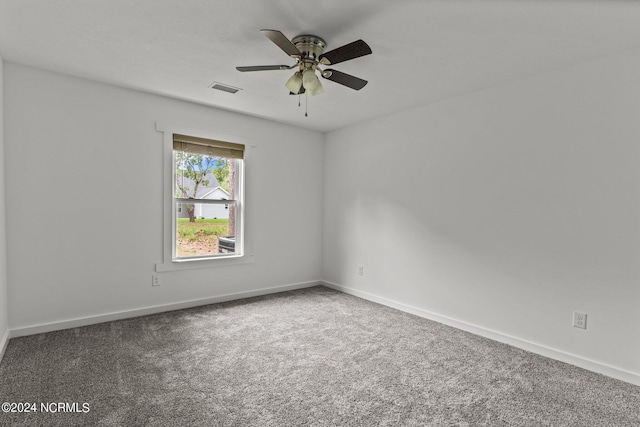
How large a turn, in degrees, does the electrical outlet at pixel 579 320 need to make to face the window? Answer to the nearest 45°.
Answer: approximately 90° to its right

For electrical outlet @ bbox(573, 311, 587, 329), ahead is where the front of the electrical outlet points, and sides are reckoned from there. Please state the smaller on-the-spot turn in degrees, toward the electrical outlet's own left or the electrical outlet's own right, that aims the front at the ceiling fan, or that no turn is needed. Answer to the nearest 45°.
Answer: approximately 45° to the electrical outlet's own right

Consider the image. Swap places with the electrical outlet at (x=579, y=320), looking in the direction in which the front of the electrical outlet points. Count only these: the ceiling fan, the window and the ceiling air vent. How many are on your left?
0

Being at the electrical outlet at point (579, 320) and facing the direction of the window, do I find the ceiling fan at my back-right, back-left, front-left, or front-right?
front-left

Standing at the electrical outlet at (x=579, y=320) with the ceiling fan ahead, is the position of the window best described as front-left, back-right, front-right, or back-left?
front-right

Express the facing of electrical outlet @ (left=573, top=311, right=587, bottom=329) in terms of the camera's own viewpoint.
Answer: facing the viewer

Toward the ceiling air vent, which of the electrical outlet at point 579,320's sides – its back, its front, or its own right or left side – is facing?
right
